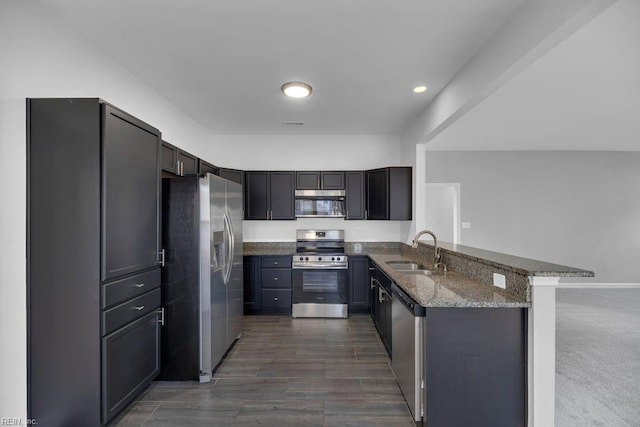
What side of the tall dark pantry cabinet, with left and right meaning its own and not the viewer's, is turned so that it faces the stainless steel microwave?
left

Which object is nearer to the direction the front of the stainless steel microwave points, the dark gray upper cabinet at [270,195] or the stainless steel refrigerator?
the stainless steel refrigerator

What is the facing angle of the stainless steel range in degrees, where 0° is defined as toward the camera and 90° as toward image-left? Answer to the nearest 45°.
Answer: approximately 0°

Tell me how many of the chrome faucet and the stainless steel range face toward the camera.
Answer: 1

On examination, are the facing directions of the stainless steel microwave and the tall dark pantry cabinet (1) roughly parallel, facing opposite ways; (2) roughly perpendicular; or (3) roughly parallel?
roughly perpendicular

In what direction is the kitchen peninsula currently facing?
to the viewer's left

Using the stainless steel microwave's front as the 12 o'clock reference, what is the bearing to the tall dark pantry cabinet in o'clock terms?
The tall dark pantry cabinet is roughly at 1 o'clock from the stainless steel microwave.

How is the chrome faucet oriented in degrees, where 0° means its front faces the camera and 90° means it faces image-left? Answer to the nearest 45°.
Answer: approximately 90°

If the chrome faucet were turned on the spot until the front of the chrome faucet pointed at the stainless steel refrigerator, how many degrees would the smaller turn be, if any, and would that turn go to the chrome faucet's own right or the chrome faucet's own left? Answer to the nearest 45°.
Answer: approximately 45° to the chrome faucet's own left

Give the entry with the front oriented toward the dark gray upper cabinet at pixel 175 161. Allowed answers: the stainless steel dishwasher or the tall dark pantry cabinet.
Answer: the stainless steel dishwasher

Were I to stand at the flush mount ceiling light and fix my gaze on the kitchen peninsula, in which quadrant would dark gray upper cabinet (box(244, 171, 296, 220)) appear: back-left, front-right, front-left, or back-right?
back-left

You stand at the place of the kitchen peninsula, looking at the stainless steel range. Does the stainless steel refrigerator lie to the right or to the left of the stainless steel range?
left

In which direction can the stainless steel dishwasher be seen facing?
to the viewer's left
